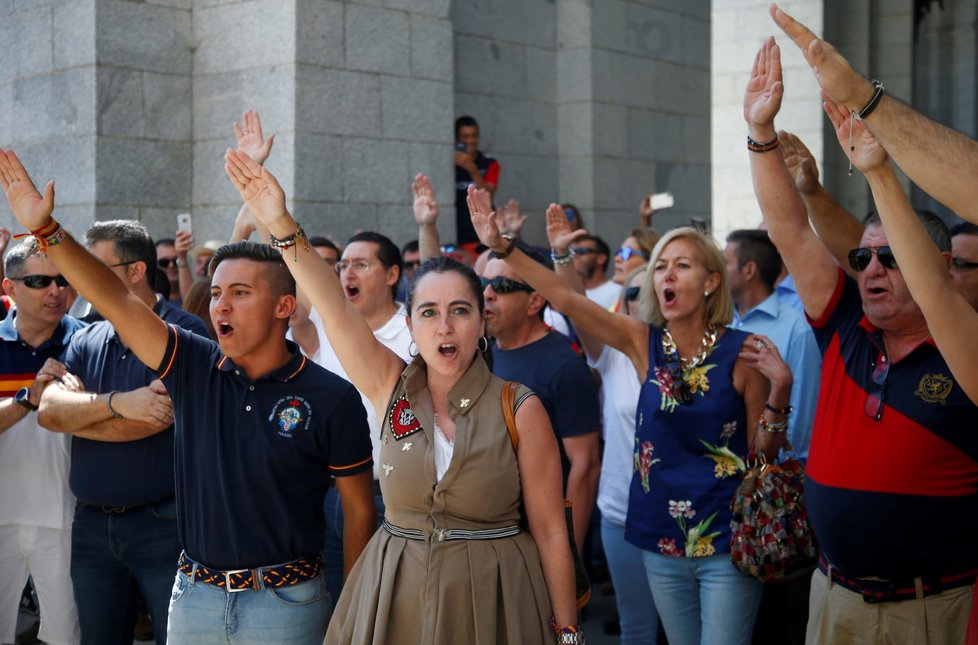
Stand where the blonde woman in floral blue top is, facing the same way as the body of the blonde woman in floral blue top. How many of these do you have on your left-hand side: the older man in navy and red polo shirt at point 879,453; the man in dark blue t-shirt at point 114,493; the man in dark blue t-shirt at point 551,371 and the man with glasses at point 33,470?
1

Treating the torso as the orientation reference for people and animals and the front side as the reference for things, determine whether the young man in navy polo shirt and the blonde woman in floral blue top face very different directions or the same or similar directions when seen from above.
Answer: same or similar directions

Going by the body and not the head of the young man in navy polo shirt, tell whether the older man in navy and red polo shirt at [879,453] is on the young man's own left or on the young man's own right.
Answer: on the young man's own left

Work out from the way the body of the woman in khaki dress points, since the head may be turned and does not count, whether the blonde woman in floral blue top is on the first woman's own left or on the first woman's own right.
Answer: on the first woman's own left

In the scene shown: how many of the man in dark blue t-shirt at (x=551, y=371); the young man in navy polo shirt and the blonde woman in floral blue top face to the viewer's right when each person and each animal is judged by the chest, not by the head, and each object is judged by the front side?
0

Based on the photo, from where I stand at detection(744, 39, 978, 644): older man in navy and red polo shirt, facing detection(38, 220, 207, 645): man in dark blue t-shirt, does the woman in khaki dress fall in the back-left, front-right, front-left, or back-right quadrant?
front-left

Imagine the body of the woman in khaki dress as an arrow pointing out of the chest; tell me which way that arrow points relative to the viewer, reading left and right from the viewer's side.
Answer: facing the viewer

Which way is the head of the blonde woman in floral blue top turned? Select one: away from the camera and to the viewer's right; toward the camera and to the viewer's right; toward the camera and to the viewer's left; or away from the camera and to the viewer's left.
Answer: toward the camera and to the viewer's left

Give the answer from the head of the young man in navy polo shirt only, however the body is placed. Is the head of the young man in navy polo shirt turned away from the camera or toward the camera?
toward the camera

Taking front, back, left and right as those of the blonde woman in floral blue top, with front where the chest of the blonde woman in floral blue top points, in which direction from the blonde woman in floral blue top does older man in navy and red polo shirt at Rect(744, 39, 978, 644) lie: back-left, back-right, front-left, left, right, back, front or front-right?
left

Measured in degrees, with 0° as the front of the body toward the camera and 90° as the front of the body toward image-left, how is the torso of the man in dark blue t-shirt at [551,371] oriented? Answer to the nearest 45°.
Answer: approximately 45°

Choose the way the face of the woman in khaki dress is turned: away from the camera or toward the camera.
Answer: toward the camera

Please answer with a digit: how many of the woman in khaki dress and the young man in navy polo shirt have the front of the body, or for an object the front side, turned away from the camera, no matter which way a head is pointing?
0

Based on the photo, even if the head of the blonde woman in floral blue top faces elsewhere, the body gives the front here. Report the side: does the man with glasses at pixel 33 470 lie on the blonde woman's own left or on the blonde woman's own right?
on the blonde woman's own right

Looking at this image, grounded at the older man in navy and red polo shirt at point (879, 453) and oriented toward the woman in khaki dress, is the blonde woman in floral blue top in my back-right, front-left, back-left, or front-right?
front-right

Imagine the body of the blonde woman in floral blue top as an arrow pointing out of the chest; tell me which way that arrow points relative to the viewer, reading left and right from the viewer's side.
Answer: facing the viewer and to the left of the viewer
